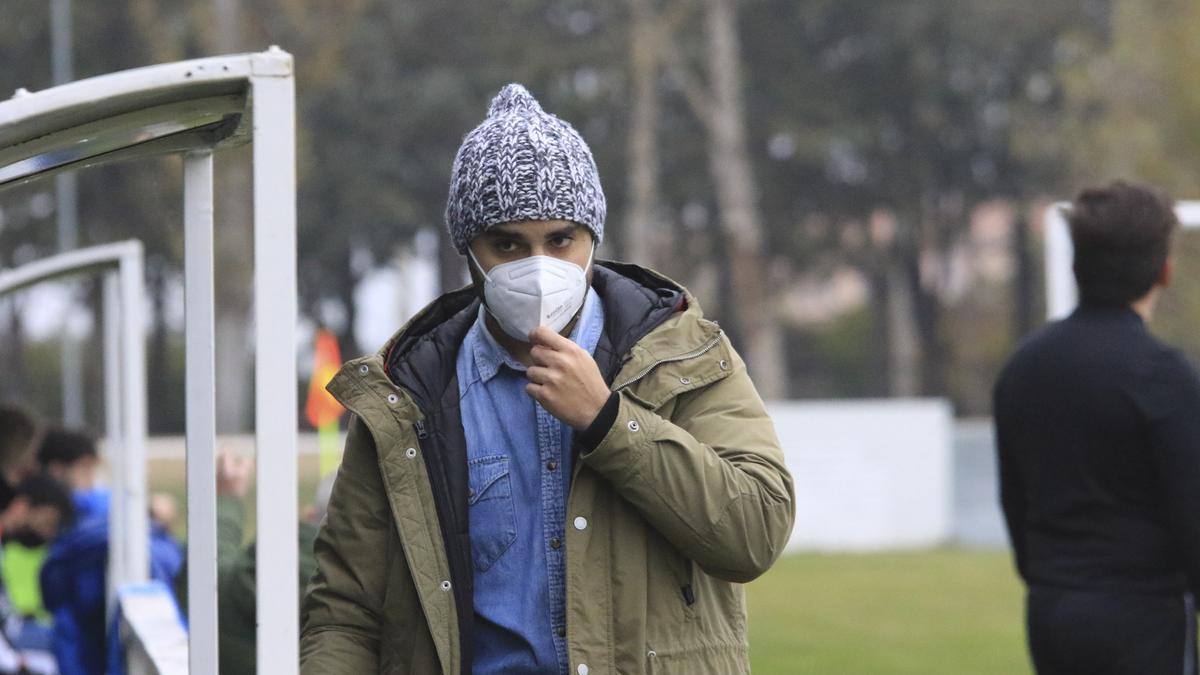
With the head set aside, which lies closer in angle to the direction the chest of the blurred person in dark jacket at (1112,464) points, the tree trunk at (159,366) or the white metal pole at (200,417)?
the tree trunk

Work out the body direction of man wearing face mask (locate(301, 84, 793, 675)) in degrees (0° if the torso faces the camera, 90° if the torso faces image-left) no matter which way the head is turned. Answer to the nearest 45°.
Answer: approximately 0°

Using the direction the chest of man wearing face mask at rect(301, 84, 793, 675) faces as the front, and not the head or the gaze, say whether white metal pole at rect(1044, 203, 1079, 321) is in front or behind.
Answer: behind

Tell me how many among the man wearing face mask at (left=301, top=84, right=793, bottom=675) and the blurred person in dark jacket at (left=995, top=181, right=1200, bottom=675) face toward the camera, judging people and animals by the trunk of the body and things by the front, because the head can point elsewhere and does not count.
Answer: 1

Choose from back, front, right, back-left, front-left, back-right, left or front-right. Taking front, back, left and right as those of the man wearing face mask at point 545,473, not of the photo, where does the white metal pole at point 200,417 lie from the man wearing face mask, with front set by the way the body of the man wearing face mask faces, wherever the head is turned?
right

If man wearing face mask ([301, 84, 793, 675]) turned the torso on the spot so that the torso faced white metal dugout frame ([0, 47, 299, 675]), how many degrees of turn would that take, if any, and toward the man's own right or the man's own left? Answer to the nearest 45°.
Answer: approximately 45° to the man's own right

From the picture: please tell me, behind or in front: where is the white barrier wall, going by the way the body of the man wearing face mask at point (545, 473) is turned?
behind

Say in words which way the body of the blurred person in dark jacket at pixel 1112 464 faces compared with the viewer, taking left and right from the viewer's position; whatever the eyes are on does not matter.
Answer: facing away from the viewer and to the right of the viewer

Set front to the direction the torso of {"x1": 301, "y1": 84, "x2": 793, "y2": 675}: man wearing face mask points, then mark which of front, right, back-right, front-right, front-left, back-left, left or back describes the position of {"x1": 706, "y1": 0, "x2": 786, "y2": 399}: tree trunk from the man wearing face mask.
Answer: back

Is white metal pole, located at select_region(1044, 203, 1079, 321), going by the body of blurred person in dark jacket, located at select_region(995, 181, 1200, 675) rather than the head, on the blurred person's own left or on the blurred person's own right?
on the blurred person's own left

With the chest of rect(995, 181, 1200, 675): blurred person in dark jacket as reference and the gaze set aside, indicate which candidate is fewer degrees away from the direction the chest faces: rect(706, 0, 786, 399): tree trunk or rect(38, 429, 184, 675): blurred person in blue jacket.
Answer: the tree trunk
